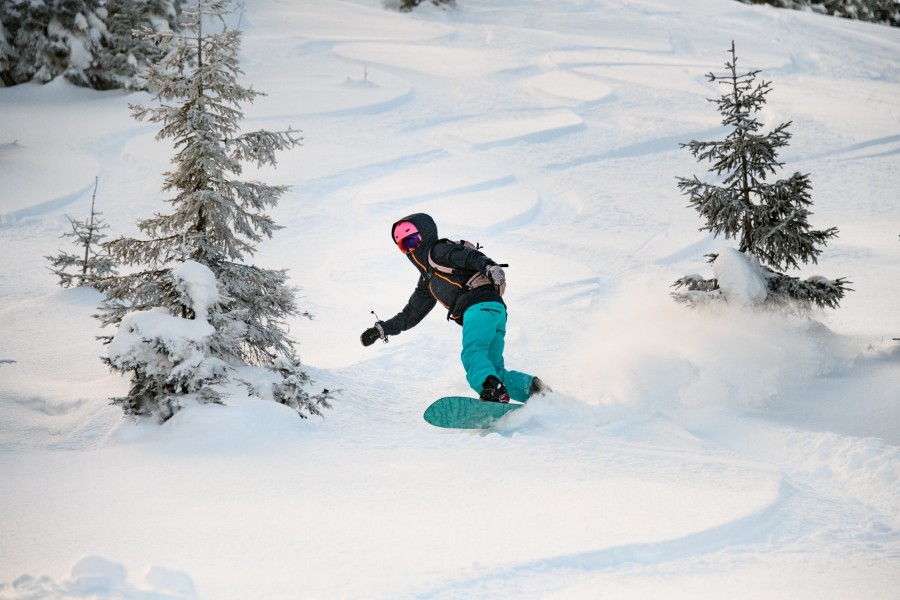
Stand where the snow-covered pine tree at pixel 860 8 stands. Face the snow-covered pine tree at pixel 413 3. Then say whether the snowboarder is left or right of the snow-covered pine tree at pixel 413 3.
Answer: left

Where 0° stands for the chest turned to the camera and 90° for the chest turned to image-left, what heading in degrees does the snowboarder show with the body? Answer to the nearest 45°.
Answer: approximately 45°

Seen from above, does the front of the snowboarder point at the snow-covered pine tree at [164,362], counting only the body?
yes

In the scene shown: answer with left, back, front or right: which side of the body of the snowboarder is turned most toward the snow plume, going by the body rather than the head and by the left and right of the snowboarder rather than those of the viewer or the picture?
back

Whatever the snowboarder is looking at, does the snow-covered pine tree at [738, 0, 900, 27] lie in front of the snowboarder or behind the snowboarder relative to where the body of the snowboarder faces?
behind

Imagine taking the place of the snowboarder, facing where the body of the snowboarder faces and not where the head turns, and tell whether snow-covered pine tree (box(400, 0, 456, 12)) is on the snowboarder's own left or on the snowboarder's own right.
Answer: on the snowboarder's own right
